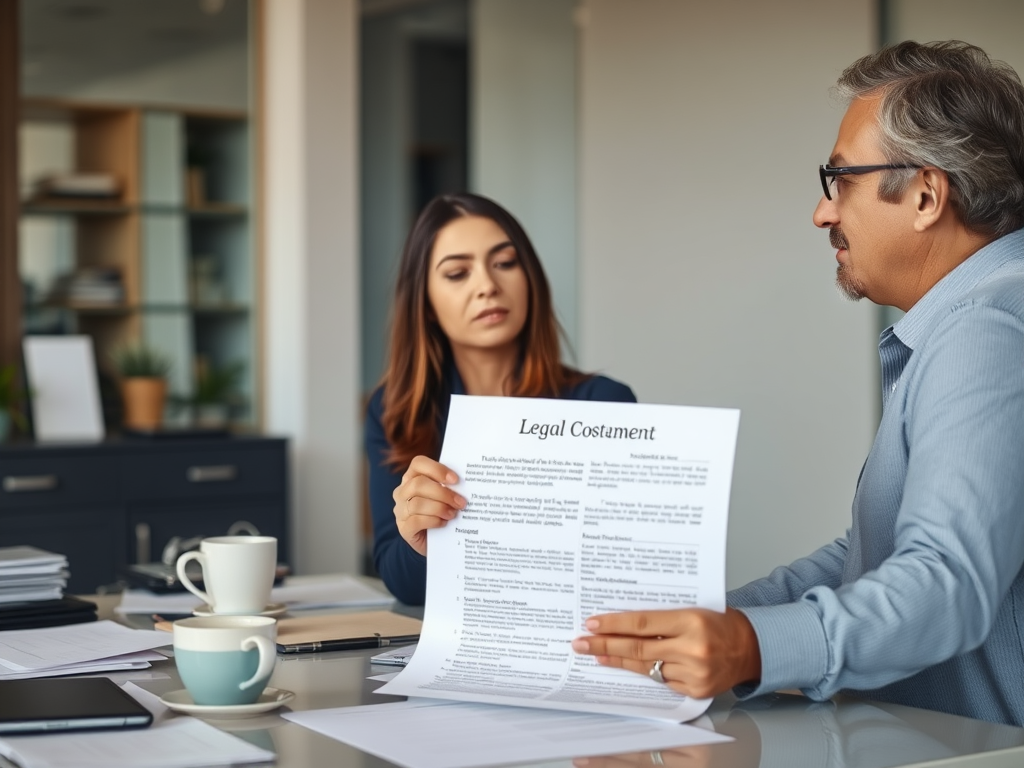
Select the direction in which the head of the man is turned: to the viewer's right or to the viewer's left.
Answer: to the viewer's left

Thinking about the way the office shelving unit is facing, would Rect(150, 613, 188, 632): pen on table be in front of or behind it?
in front

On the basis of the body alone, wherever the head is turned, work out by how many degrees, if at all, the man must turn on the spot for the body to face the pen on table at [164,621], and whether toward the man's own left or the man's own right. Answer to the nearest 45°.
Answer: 0° — they already face it

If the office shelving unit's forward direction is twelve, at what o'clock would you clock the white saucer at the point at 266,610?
The white saucer is roughly at 12 o'clock from the office shelving unit.

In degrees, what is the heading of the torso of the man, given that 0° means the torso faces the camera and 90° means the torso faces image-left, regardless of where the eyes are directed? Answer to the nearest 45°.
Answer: approximately 90°

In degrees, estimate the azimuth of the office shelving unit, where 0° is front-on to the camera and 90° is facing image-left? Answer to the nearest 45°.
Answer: approximately 0°

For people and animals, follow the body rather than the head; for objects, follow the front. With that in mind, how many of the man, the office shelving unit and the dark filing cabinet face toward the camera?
2

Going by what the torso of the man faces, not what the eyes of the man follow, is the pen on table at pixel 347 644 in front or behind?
in front
